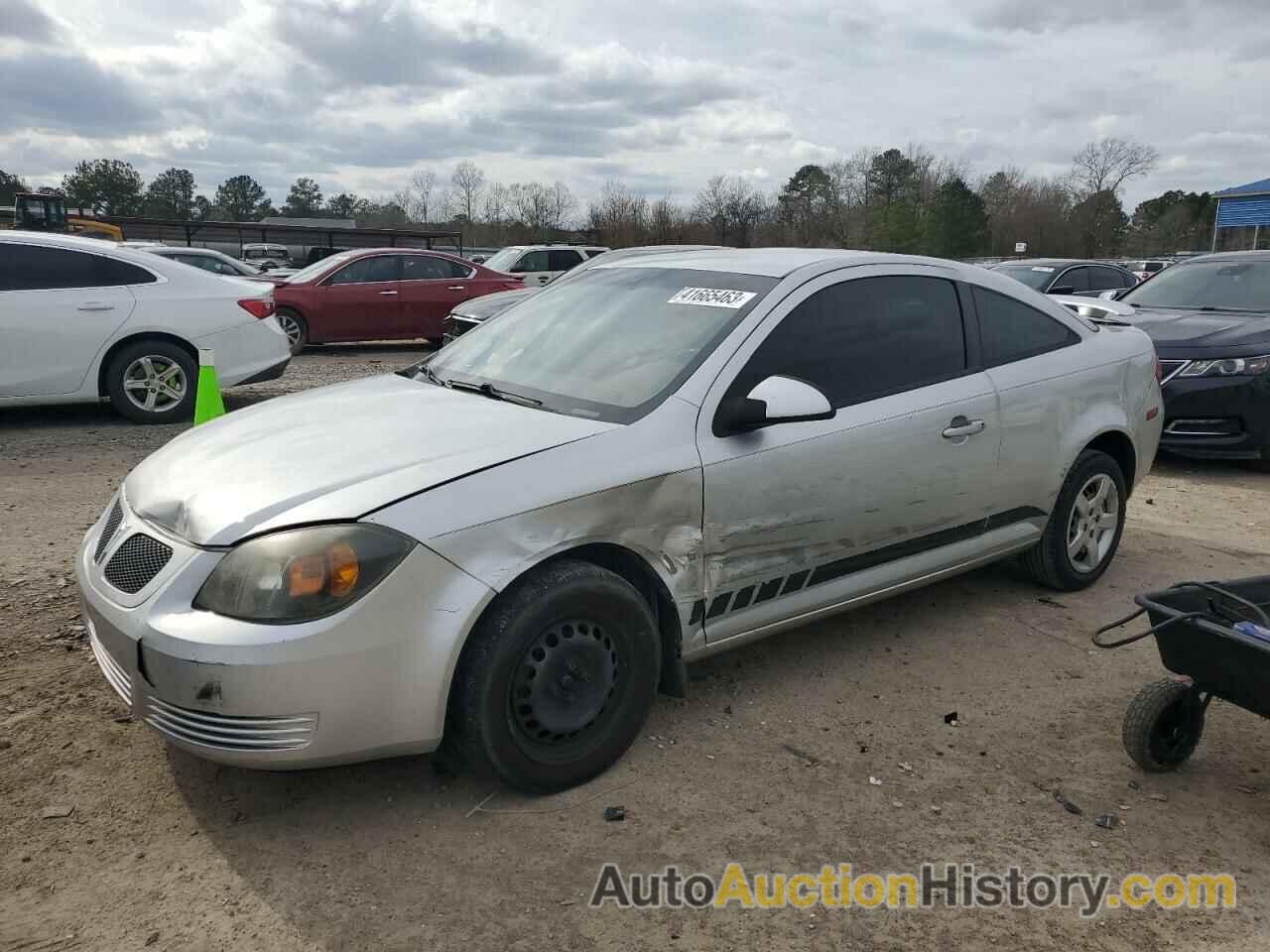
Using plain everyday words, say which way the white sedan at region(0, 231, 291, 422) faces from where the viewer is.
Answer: facing to the left of the viewer

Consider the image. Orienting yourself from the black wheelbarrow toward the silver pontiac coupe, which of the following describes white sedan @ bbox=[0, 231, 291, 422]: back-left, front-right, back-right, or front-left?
front-right

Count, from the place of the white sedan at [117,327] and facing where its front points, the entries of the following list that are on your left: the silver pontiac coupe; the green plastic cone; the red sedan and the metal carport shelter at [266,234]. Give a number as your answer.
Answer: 2

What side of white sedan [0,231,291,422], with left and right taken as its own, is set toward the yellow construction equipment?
right

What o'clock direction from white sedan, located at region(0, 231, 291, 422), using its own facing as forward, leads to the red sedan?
The red sedan is roughly at 4 o'clock from the white sedan.

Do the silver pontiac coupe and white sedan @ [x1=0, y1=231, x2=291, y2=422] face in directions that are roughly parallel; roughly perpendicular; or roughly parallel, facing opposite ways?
roughly parallel
